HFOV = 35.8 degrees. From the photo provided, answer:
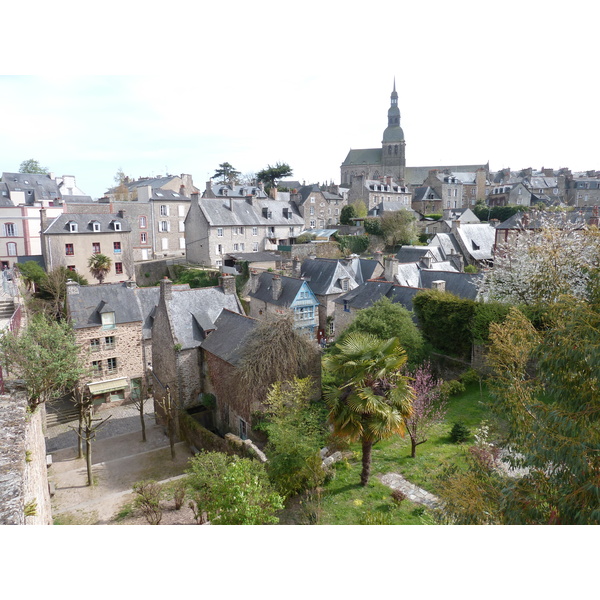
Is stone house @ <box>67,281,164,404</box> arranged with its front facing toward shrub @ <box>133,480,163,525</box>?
yes

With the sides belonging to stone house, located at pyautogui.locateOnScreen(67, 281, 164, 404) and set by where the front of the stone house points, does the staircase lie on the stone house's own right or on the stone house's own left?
on the stone house's own right

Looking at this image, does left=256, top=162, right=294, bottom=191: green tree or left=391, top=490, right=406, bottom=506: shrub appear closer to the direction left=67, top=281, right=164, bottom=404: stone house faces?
the shrub

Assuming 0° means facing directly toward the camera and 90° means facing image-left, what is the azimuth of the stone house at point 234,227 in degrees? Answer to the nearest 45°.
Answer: approximately 315°

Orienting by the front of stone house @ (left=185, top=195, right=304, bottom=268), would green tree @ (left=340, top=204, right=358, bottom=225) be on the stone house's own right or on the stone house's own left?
on the stone house's own left

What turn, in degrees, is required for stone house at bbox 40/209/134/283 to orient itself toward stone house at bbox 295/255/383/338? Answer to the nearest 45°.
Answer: approximately 45° to its left

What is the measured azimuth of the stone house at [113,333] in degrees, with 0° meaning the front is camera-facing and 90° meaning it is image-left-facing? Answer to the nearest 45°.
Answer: approximately 0°

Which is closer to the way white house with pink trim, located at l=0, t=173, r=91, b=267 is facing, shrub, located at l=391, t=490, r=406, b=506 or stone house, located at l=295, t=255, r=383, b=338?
the shrub

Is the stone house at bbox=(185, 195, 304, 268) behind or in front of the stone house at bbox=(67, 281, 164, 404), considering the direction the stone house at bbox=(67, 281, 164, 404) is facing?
behind

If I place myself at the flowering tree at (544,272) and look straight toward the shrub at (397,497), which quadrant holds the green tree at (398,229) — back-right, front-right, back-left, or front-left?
back-right

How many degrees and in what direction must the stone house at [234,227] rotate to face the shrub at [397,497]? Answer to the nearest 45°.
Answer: approximately 45° to its right

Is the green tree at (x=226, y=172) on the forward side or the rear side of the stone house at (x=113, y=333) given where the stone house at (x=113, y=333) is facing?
on the rear side

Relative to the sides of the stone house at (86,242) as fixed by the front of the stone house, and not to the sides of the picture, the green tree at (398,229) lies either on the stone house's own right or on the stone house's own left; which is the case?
on the stone house's own left
